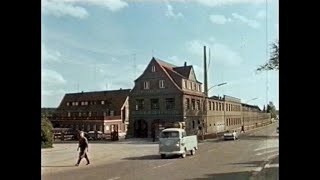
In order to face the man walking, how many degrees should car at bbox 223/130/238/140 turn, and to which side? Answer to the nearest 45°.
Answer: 0° — it already faces them

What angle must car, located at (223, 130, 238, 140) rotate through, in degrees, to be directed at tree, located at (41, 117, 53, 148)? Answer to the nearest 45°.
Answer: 0° — it already faces it

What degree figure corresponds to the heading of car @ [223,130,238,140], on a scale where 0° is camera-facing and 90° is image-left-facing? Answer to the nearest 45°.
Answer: approximately 45°
